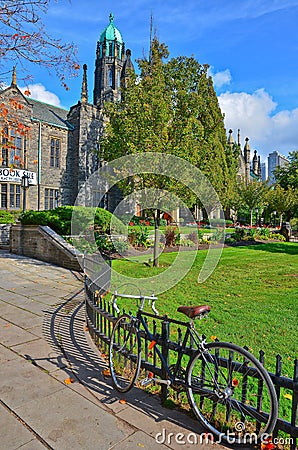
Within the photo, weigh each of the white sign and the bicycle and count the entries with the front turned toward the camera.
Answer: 1

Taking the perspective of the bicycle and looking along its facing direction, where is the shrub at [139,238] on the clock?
The shrub is roughly at 1 o'clock from the bicycle.

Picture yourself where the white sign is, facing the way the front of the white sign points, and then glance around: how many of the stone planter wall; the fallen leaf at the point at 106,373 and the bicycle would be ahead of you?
3

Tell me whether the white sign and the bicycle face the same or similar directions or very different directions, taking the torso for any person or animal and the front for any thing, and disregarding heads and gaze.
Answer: very different directions

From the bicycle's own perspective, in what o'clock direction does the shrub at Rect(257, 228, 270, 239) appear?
The shrub is roughly at 2 o'clock from the bicycle.

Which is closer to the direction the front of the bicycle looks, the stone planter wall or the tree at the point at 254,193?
the stone planter wall

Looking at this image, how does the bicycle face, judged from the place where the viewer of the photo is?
facing away from the viewer and to the left of the viewer
